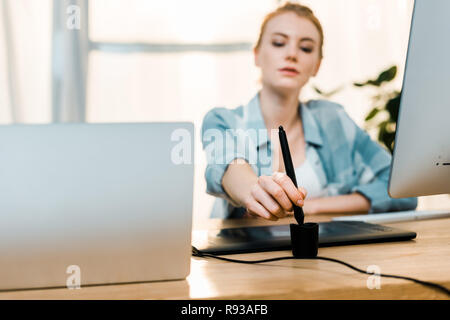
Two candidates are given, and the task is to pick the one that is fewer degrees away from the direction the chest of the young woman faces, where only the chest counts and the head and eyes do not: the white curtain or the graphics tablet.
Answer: the graphics tablet

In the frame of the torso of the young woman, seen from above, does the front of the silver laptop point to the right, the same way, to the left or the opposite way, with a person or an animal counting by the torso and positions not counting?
the opposite way

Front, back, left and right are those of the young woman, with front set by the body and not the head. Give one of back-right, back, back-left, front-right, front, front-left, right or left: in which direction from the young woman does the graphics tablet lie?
front

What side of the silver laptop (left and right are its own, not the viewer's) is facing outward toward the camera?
back

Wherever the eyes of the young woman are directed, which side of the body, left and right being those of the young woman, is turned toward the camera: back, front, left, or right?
front

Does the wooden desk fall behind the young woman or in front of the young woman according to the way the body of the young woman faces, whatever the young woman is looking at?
in front

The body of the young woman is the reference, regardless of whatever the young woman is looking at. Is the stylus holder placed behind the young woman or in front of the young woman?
in front

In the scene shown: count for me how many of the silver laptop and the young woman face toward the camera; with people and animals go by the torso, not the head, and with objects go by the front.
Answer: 1

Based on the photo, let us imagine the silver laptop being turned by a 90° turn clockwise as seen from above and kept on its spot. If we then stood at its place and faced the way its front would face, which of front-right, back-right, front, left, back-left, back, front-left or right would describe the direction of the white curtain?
left

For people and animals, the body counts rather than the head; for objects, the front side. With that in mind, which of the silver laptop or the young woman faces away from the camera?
the silver laptop
